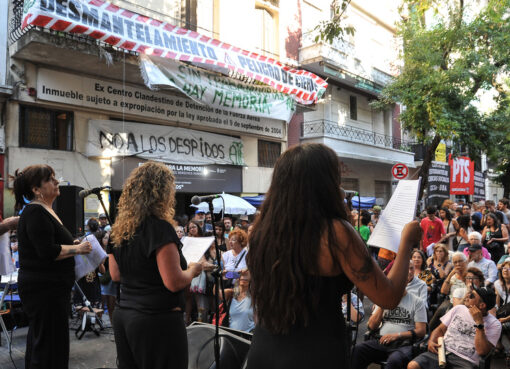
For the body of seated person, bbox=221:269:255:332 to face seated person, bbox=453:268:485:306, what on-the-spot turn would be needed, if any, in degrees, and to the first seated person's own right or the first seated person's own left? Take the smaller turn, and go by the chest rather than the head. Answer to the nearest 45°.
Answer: approximately 90° to the first seated person's own left

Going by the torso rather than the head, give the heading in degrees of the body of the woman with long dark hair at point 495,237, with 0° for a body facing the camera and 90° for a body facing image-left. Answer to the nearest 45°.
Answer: approximately 45°

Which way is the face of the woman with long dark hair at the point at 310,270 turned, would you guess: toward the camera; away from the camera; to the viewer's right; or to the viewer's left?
away from the camera

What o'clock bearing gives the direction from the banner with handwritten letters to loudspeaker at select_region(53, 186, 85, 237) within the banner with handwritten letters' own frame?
The loudspeaker is roughly at 2 o'clock from the banner with handwritten letters.

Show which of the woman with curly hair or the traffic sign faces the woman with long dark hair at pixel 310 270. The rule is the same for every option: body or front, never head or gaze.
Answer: the traffic sign

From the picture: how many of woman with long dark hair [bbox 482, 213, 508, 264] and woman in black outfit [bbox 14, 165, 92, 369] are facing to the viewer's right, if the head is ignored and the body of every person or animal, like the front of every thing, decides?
1

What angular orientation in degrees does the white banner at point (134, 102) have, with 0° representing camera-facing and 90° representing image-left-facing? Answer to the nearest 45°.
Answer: approximately 315°

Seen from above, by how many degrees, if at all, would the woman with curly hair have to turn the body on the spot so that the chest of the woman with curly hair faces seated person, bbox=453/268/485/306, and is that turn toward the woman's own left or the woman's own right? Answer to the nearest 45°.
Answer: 0° — they already face them

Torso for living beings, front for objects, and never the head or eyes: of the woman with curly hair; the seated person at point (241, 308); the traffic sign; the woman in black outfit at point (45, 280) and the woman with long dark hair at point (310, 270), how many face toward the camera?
2

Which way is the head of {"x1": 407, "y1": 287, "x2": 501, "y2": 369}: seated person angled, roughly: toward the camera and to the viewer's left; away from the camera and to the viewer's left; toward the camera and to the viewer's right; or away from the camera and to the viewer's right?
toward the camera and to the viewer's left

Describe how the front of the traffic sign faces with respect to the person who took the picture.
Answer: facing the viewer

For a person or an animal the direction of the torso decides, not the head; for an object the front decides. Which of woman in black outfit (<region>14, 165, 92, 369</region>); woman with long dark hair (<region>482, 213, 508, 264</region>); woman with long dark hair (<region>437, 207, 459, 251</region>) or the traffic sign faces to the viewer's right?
the woman in black outfit

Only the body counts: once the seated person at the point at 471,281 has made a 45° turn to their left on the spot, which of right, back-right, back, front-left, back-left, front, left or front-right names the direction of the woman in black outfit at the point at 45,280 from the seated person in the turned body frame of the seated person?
front-right

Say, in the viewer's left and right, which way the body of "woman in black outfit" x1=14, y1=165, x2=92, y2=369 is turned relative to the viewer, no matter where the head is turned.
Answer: facing to the right of the viewer
